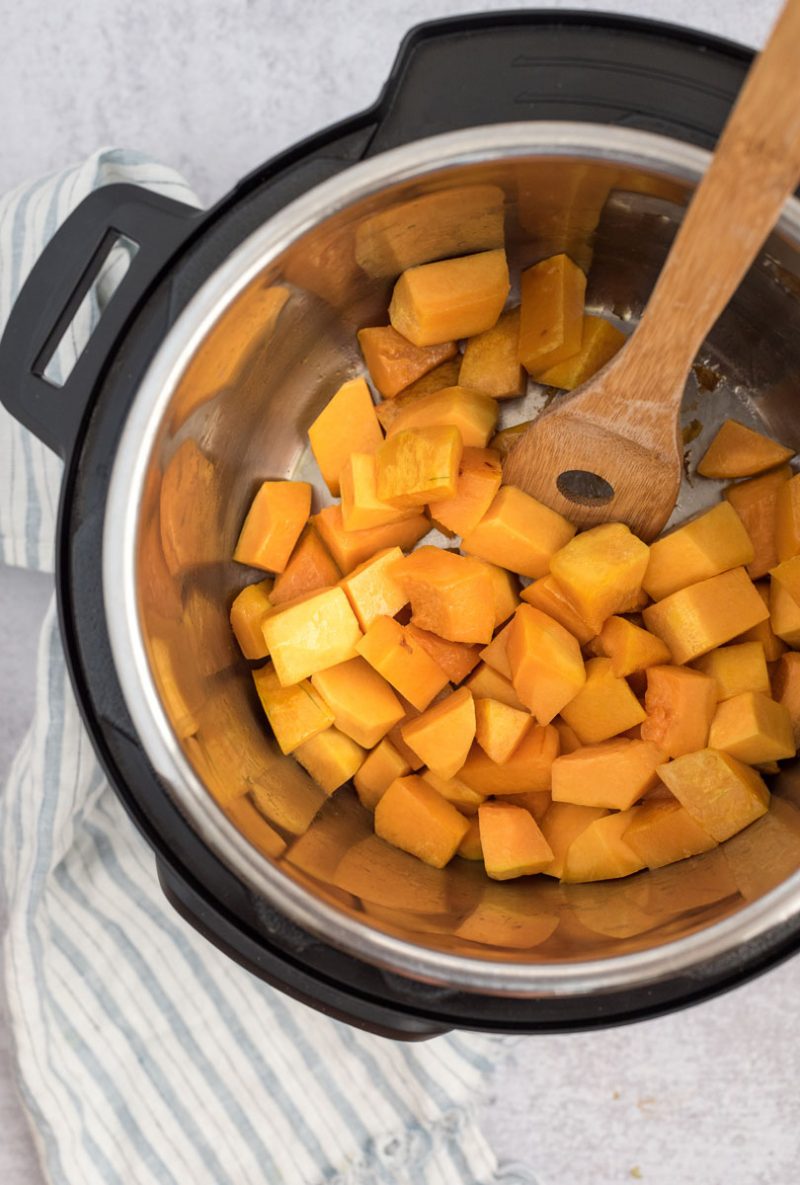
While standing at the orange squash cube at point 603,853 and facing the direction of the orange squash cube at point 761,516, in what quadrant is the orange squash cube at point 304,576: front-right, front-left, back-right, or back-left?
front-left

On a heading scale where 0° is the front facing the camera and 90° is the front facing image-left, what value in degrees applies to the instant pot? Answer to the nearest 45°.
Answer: approximately 45°
